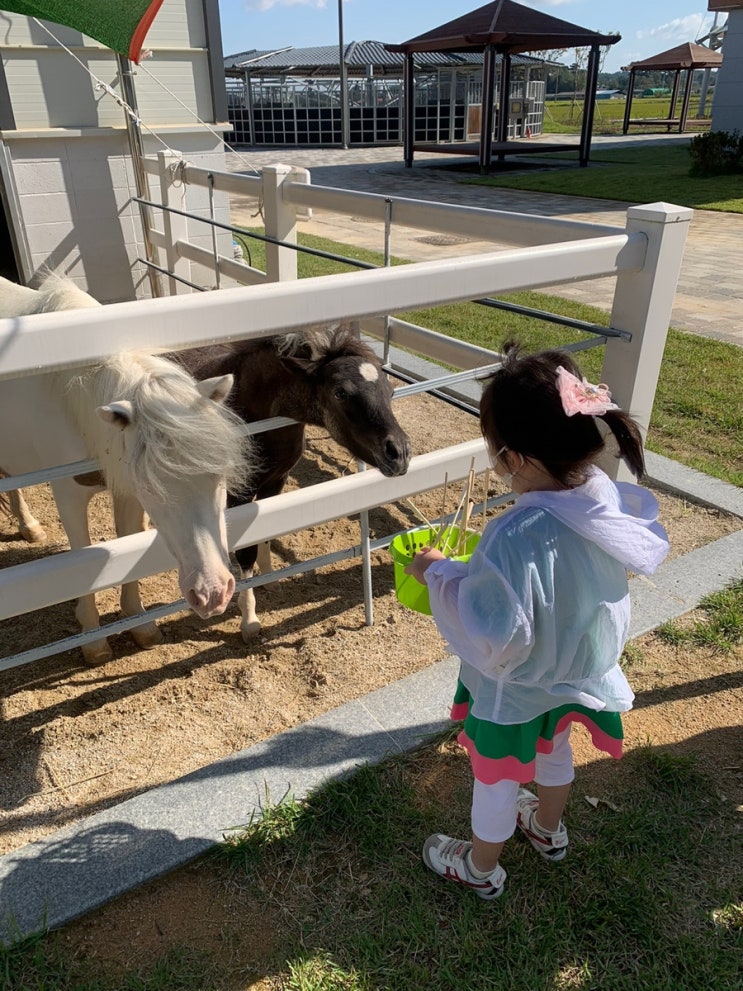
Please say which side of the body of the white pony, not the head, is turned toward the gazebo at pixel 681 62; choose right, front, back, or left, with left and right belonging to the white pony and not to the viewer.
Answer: left

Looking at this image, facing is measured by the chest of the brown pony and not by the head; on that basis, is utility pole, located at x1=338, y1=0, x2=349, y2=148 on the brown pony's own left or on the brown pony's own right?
on the brown pony's own left

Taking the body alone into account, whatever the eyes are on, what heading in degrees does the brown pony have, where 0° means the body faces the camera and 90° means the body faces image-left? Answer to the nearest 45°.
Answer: approximately 315°

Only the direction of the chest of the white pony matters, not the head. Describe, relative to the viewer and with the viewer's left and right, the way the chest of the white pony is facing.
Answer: facing the viewer and to the right of the viewer

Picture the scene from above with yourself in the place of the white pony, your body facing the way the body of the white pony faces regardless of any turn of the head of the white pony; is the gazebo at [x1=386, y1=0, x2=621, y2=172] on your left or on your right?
on your left

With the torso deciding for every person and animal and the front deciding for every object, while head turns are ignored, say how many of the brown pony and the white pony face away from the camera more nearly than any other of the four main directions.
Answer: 0

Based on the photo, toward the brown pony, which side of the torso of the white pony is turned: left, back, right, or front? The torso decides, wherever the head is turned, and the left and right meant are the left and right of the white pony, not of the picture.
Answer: left

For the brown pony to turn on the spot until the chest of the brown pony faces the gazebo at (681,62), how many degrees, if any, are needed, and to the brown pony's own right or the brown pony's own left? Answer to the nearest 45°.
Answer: approximately 90° to the brown pony's own left

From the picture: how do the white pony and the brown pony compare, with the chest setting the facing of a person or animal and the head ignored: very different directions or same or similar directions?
same or similar directions
